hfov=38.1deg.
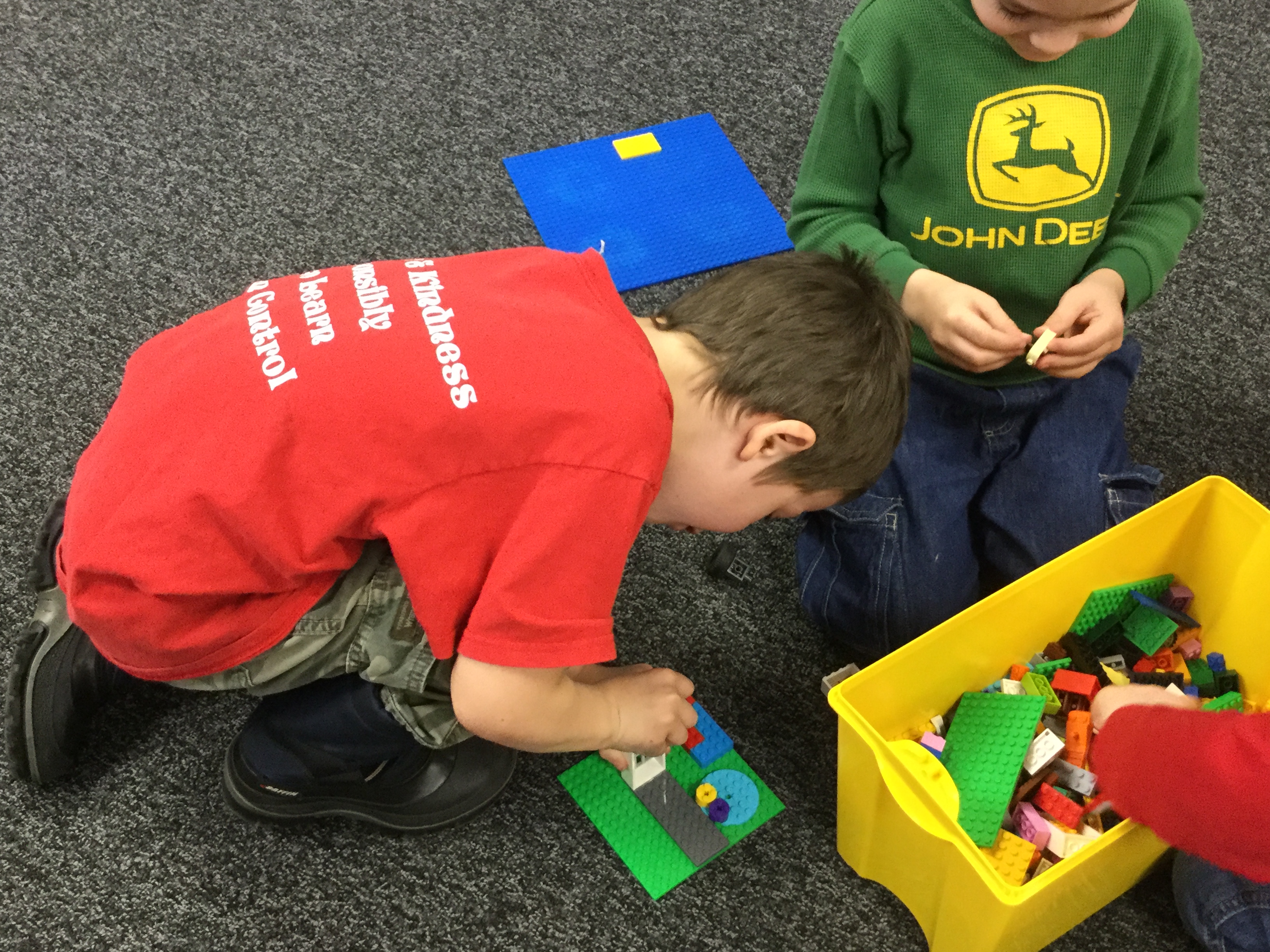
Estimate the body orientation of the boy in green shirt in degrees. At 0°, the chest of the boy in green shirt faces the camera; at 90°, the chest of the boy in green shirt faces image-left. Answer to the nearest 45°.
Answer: approximately 0°

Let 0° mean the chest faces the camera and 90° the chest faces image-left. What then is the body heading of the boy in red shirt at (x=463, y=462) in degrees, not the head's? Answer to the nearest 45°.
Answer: approximately 270°
